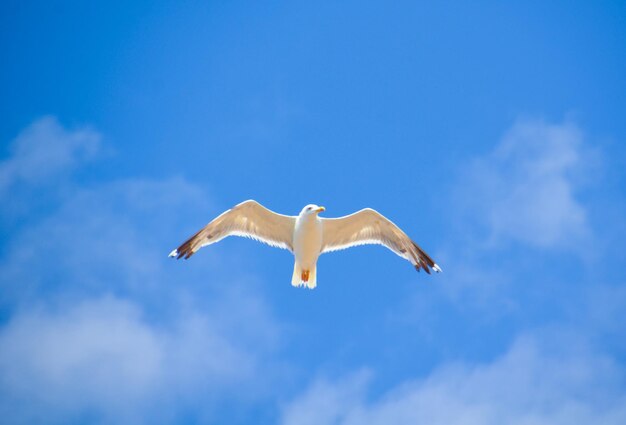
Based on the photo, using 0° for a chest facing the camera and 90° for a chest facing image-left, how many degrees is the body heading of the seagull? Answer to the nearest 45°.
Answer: approximately 0°
